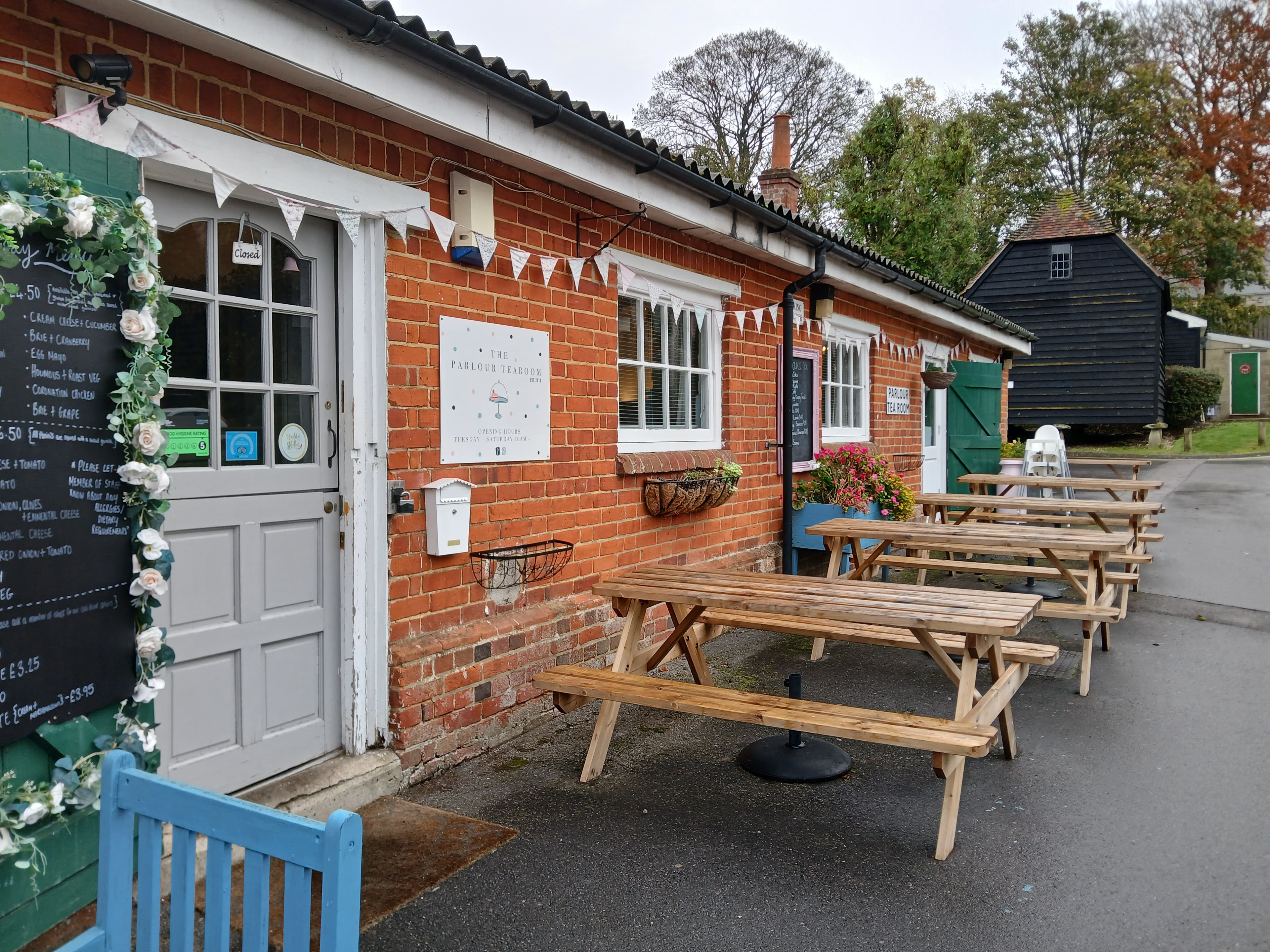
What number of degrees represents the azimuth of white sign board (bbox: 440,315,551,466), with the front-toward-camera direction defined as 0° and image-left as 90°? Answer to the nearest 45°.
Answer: approximately 315°

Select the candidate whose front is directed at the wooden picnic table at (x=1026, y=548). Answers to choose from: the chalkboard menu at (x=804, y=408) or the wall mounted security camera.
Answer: the chalkboard menu

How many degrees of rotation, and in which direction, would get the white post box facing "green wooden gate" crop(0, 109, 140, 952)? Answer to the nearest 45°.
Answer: approximately 90° to its right

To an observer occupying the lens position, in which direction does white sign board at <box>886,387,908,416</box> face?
facing the viewer and to the right of the viewer

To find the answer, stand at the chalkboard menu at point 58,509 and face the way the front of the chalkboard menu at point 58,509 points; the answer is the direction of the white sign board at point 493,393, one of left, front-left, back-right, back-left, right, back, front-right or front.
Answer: left

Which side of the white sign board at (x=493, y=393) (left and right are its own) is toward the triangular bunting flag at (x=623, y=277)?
left

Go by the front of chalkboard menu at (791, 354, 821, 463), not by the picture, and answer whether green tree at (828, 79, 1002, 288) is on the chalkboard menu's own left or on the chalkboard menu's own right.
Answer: on the chalkboard menu's own left

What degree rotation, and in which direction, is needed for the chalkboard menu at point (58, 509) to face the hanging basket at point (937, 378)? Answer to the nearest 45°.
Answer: approximately 90° to its left

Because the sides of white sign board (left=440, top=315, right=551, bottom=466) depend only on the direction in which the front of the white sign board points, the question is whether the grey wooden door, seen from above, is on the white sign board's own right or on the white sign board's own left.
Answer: on the white sign board's own right

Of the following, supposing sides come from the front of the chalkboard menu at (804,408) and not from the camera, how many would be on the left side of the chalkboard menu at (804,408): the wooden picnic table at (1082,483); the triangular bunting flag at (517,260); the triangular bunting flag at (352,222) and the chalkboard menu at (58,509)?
1

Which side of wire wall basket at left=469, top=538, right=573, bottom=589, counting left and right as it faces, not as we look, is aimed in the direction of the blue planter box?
left
